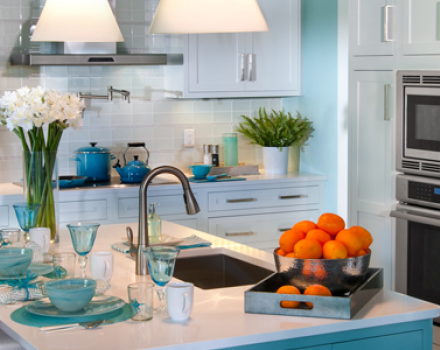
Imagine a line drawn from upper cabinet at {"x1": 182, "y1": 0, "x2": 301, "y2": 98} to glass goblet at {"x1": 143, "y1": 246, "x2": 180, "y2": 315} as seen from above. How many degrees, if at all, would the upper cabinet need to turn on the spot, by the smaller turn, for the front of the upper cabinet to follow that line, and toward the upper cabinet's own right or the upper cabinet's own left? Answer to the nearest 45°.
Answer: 0° — it already faces it

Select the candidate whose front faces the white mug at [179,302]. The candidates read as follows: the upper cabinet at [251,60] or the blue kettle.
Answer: the upper cabinet

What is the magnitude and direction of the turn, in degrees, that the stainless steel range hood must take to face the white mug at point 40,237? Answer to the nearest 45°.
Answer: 0° — it already faces it

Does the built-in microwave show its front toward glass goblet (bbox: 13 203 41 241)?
yes

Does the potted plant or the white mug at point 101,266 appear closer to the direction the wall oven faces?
the white mug

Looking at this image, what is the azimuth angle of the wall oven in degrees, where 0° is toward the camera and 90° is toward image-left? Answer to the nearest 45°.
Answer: approximately 45°

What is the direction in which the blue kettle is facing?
to the viewer's left

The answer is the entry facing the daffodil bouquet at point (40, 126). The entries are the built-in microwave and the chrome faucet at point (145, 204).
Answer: the built-in microwave

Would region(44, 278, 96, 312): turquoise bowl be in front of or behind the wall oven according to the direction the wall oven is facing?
in front

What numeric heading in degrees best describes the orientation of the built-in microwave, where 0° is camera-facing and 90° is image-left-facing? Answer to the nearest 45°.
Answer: approximately 45°
